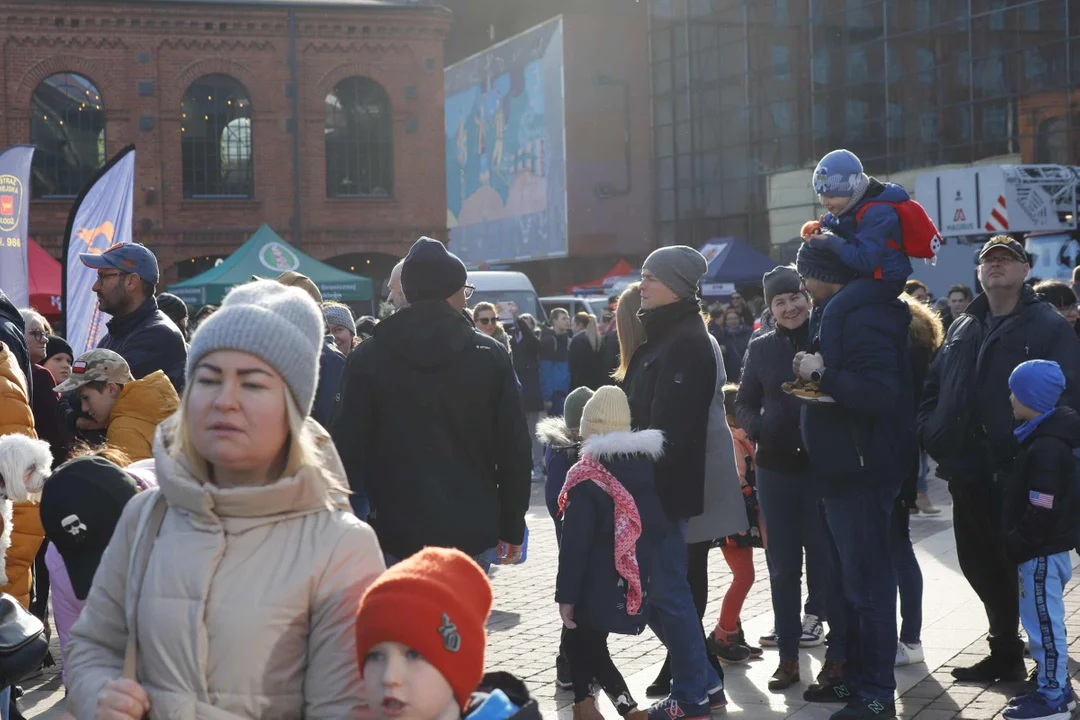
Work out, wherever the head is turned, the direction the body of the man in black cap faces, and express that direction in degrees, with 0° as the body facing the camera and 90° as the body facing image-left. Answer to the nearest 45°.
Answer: approximately 180°

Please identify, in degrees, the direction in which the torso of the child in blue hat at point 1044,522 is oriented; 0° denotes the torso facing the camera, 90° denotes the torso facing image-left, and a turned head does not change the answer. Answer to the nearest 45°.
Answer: approximately 90°

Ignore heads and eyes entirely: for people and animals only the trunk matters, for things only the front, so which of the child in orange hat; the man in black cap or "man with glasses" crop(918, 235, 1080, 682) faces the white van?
the man in black cap
